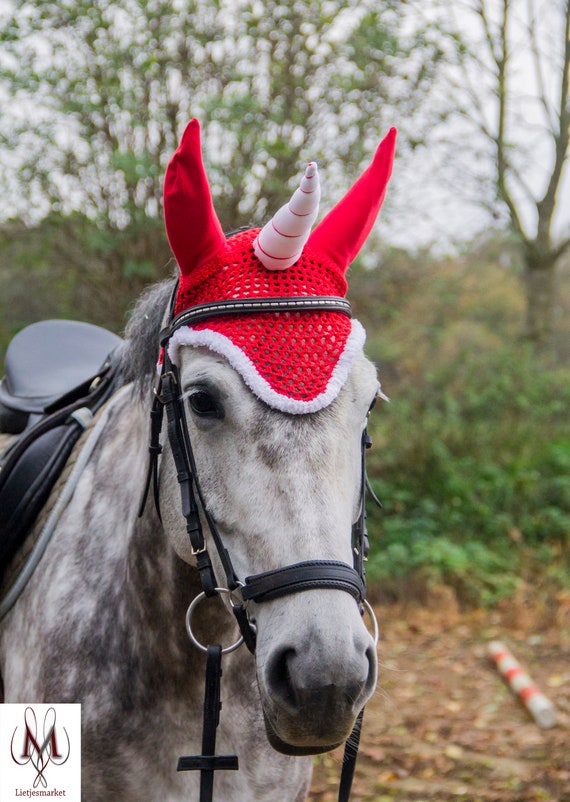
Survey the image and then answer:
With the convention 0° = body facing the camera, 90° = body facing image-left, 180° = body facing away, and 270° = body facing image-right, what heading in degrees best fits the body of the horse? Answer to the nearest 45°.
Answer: approximately 315°
